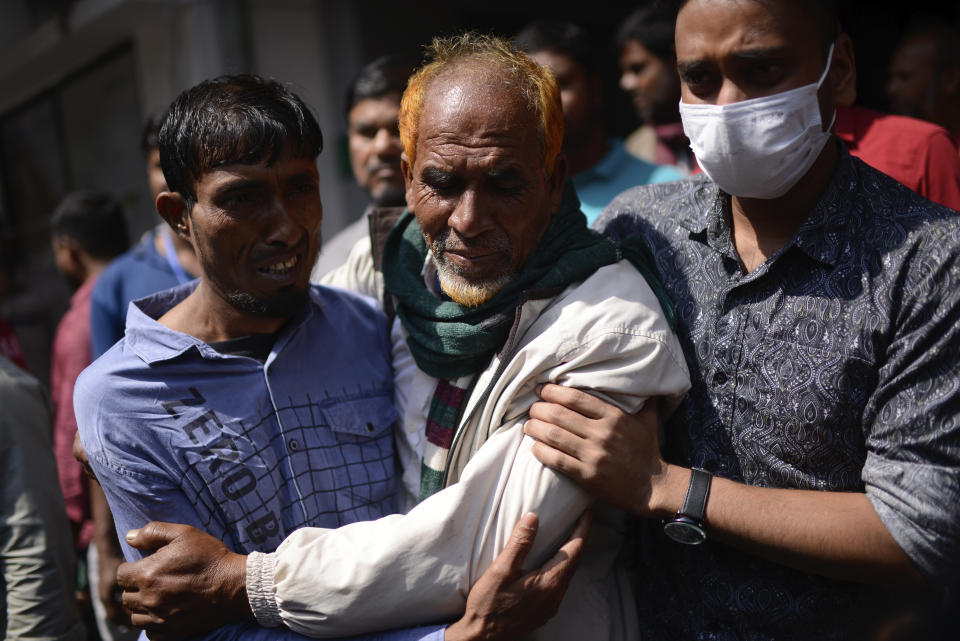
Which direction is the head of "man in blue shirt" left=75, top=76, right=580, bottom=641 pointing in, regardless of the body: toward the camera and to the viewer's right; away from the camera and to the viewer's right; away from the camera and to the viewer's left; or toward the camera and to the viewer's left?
toward the camera and to the viewer's right

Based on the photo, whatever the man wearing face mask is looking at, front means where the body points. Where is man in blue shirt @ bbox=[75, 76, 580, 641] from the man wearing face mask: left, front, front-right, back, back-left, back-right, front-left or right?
front-right

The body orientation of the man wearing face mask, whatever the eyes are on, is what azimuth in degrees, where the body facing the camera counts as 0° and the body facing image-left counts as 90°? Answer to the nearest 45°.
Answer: approximately 45°

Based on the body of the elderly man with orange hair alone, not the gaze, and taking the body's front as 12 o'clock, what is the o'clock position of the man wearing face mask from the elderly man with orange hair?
The man wearing face mask is roughly at 8 o'clock from the elderly man with orange hair.

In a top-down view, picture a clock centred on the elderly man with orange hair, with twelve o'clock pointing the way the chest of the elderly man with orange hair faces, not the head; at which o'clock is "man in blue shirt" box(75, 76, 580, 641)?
The man in blue shirt is roughly at 2 o'clock from the elderly man with orange hair.

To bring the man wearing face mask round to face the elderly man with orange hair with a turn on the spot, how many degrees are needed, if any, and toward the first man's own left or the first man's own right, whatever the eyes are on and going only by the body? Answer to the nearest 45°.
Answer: approximately 45° to the first man's own right

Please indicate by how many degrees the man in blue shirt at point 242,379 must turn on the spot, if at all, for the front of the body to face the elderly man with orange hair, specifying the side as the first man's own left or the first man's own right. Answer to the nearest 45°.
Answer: approximately 45° to the first man's own left

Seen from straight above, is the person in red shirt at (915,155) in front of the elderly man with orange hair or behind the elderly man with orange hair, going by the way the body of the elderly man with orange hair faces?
behind

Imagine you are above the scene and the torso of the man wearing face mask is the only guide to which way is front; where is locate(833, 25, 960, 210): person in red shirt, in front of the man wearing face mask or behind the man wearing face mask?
behind
